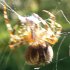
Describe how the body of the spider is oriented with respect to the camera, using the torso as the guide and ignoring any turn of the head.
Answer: away from the camera
